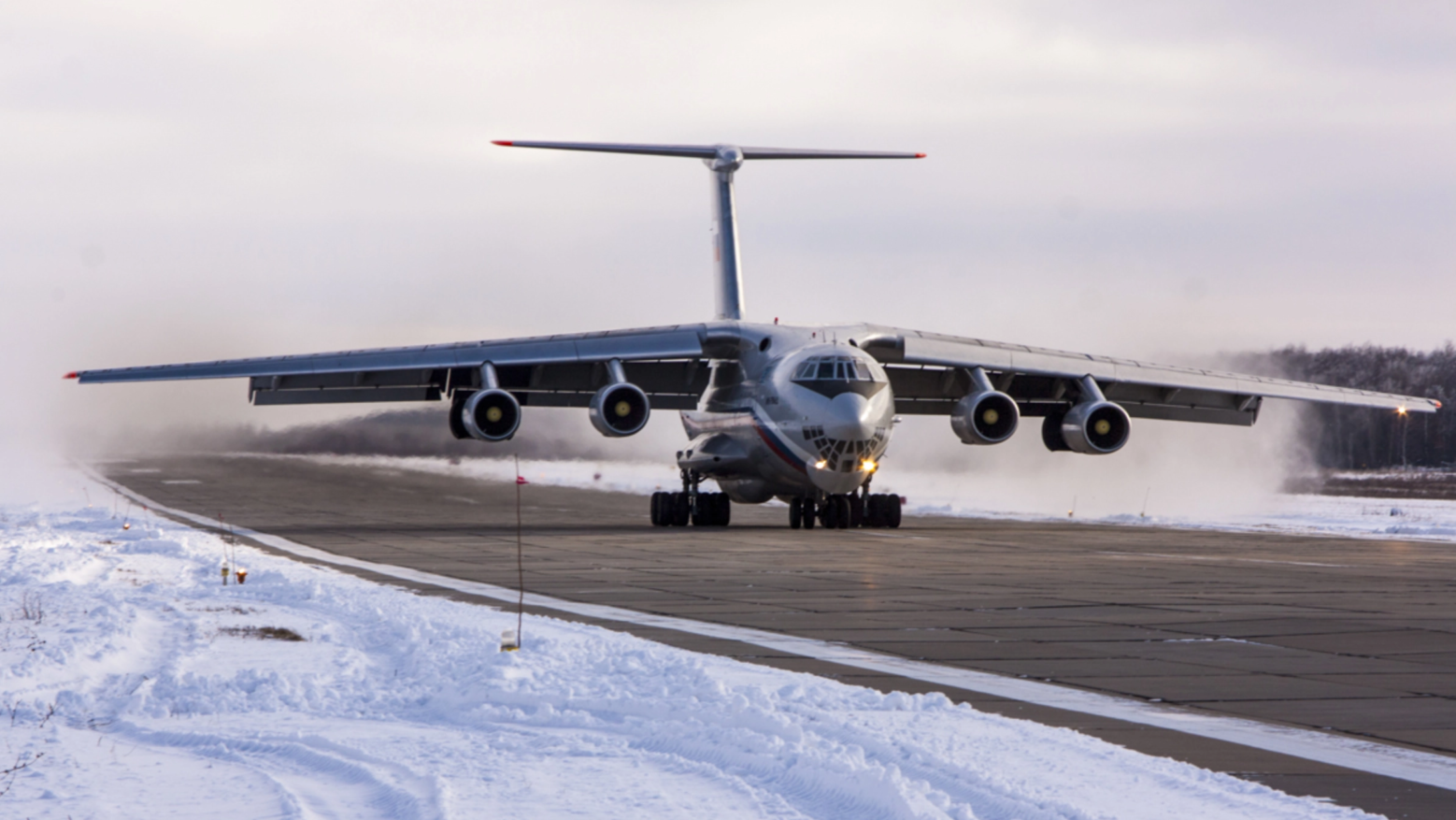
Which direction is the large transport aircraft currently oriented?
toward the camera
